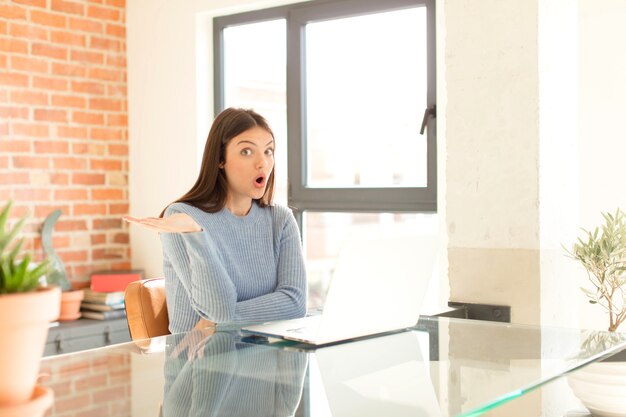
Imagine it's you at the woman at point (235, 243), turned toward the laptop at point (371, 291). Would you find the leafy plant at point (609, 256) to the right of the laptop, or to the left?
left

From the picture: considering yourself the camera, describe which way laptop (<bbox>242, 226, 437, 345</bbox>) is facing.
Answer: facing away from the viewer and to the left of the viewer

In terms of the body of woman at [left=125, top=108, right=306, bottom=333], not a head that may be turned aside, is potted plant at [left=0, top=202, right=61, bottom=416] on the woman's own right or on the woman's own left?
on the woman's own right

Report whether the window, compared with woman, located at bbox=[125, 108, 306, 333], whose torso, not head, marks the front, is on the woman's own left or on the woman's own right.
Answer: on the woman's own left

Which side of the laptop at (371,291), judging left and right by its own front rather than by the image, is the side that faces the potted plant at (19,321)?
left

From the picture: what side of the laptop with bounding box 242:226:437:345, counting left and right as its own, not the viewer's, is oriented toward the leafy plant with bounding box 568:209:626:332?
right

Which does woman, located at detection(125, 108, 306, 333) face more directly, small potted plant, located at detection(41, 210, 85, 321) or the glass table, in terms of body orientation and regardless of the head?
the glass table

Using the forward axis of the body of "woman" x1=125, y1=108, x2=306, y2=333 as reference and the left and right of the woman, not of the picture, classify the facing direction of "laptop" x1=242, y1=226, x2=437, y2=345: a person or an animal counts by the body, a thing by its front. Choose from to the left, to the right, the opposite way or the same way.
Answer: the opposite way

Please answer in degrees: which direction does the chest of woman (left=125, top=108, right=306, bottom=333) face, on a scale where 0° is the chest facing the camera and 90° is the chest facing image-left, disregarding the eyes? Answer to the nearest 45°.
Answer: approximately 315°
